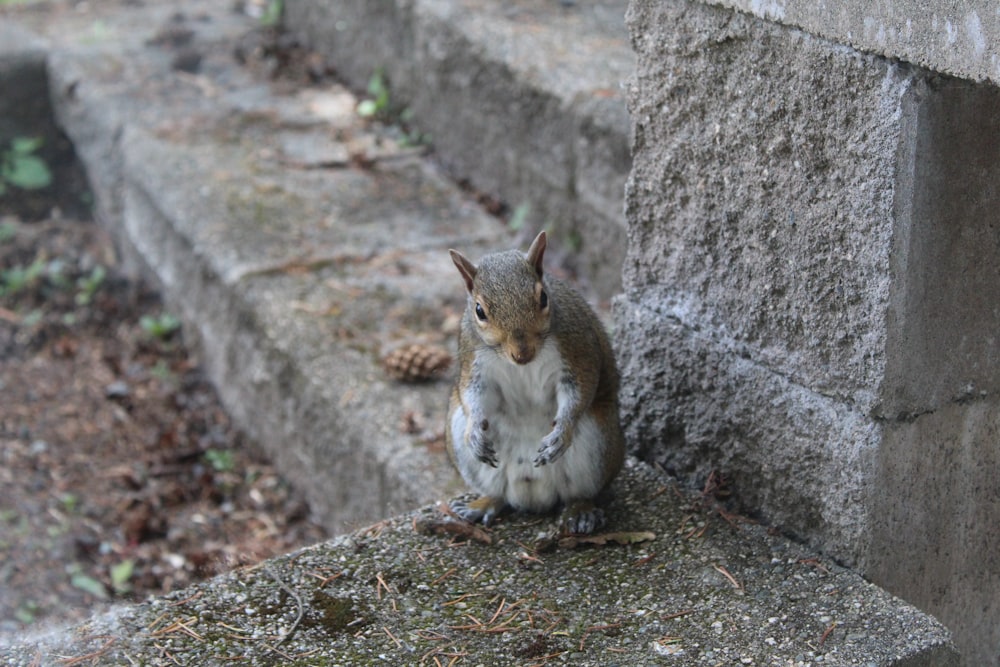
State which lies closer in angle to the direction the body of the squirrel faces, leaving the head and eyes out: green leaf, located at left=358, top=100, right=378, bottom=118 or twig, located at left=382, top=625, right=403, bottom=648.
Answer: the twig

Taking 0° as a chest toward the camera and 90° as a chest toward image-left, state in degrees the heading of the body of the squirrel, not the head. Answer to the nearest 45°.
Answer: approximately 0°

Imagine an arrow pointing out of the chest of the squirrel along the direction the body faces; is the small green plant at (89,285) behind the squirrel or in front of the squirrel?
behind

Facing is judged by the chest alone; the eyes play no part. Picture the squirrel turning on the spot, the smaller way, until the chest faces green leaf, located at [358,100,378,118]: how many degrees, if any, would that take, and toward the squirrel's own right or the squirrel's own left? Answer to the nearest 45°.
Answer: approximately 180°

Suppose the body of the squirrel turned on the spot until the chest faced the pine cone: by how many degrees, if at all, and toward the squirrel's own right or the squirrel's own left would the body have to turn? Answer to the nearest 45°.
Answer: approximately 180°

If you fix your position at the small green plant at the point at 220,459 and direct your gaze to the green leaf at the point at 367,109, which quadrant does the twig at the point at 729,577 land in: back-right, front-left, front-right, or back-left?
back-right

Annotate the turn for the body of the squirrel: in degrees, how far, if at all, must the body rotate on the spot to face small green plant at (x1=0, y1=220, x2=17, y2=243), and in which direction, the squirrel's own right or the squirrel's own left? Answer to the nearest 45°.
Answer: approximately 135° to the squirrel's own right

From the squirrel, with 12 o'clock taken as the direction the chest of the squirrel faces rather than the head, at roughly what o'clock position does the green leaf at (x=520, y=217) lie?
The green leaf is roughly at 6 o'clock from the squirrel.
